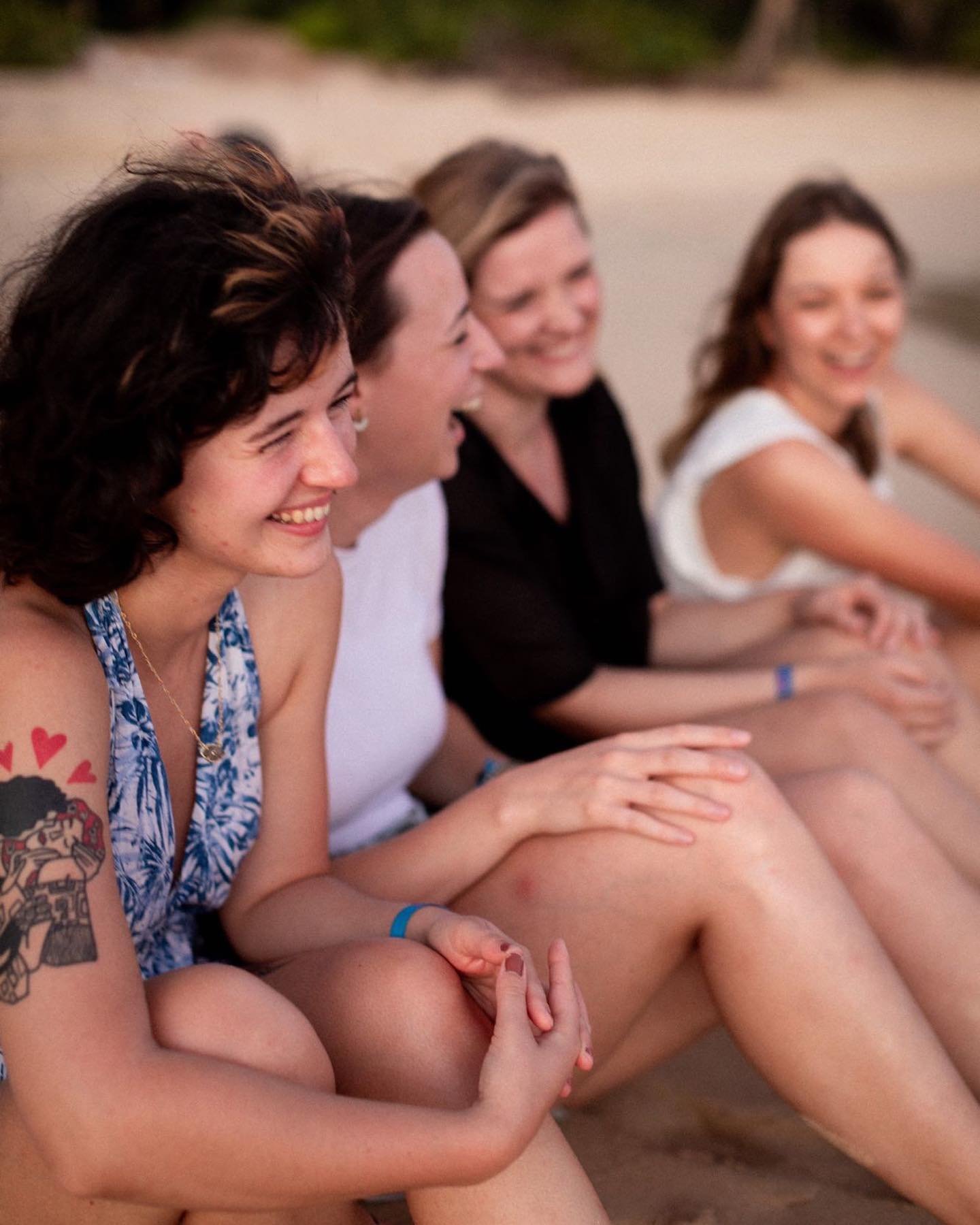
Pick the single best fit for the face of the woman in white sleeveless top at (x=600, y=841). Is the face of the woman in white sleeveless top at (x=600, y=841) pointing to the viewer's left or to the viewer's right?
to the viewer's right

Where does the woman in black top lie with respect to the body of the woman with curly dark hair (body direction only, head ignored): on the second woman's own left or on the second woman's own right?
on the second woman's own left

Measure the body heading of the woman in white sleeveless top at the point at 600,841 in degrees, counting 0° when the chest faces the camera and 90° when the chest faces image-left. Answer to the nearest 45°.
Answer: approximately 270°

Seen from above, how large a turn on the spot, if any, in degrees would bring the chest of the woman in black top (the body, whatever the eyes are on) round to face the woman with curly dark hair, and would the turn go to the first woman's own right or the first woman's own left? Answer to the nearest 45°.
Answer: approximately 45° to the first woman's own right

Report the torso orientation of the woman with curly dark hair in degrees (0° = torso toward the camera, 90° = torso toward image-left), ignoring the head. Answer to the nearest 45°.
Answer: approximately 315°

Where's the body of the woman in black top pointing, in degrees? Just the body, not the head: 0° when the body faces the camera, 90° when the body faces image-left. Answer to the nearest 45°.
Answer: approximately 315°
